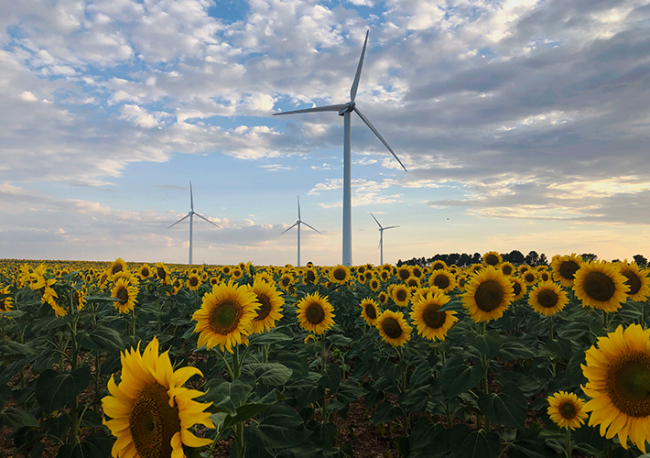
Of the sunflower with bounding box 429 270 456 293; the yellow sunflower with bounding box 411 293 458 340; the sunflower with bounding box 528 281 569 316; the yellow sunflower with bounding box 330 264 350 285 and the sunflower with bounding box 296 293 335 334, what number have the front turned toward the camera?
5

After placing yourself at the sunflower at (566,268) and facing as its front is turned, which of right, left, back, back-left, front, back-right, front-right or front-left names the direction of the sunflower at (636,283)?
front-left

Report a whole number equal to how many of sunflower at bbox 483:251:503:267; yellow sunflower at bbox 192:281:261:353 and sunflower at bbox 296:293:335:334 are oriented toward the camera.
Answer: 3

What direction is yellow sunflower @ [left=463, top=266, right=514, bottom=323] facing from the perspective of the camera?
toward the camera

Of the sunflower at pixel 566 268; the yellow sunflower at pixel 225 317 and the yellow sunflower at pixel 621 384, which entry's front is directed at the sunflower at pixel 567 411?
the sunflower at pixel 566 268

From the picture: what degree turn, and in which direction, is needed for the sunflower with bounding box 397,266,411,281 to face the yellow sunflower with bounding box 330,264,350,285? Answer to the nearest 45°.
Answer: approximately 45° to its right

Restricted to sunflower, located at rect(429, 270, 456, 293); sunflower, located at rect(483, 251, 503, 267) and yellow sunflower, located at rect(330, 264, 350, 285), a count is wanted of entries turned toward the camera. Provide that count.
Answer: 3

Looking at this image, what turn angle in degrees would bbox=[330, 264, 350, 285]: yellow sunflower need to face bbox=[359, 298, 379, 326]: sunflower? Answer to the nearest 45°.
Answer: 0° — it already faces it

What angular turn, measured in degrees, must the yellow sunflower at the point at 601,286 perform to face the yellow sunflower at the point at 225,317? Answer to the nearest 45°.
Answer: approximately 45° to its right

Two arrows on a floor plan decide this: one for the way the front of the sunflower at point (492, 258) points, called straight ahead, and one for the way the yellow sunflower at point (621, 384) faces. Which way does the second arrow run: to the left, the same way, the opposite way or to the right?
the same way

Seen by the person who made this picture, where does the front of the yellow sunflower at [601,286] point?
facing the viewer

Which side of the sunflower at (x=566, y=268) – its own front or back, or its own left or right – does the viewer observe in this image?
front

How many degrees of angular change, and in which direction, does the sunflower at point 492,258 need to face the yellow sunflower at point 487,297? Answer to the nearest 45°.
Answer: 0° — it already faces it

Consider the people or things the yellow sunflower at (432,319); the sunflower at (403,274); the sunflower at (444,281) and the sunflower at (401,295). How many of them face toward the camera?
4

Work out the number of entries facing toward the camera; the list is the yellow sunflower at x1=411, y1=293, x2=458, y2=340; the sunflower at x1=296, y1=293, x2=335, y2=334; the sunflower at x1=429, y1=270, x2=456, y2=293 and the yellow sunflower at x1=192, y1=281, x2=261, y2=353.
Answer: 4
